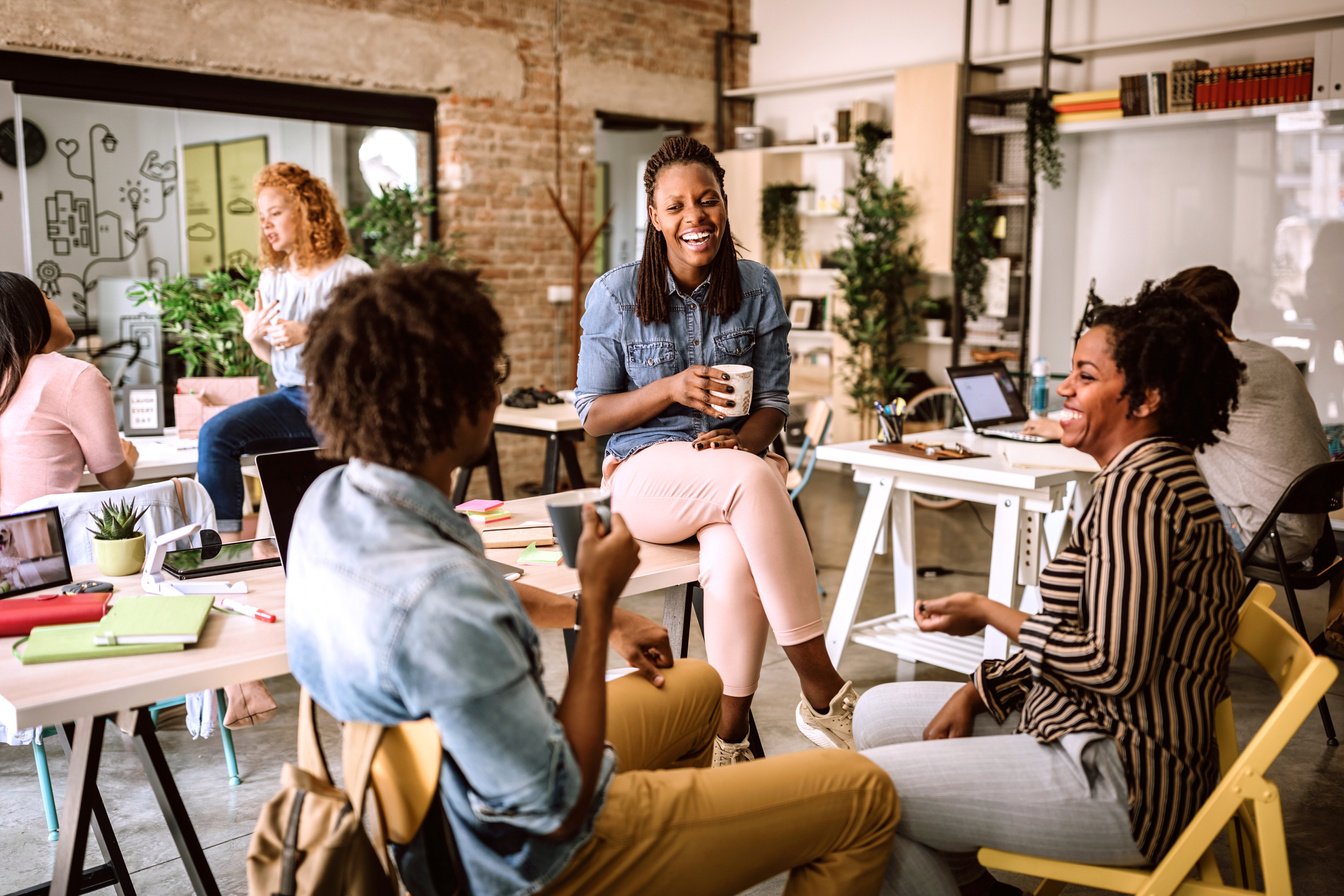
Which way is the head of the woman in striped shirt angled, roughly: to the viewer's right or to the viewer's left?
to the viewer's left

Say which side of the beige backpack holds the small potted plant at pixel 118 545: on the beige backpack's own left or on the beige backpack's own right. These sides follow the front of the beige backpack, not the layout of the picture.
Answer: on the beige backpack's own right

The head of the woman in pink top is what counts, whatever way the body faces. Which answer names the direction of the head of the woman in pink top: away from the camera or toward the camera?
away from the camera

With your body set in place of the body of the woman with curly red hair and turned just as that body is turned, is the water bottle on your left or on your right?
on your left

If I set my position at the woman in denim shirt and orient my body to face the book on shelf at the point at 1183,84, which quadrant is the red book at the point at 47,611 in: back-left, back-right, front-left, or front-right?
back-left

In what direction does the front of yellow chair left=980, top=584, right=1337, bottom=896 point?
to the viewer's left

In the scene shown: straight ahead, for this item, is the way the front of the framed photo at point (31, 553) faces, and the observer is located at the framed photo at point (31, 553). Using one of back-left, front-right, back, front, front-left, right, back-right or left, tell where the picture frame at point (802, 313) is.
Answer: back-left

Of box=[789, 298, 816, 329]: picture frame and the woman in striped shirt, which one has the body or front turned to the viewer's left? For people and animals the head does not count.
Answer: the woman in striped shirt

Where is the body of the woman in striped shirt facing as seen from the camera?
to the viewer's left
